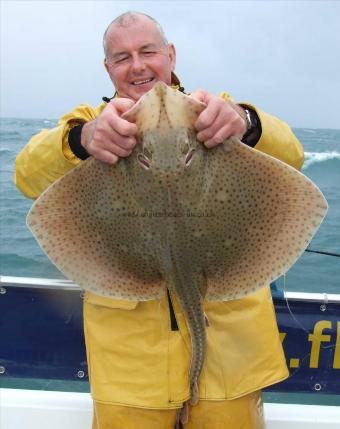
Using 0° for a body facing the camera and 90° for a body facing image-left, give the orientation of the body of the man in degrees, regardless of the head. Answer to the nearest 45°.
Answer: approximately 0°
